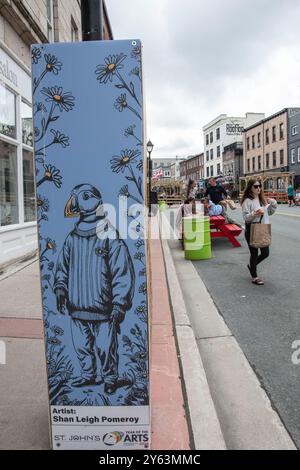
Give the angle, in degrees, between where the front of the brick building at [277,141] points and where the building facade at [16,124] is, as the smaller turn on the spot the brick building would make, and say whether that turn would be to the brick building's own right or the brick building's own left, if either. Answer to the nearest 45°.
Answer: approximately 45° to the brick building's own left

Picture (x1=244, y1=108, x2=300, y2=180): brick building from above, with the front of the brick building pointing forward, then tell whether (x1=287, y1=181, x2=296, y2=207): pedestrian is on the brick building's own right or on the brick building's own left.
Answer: on the brick building's own left

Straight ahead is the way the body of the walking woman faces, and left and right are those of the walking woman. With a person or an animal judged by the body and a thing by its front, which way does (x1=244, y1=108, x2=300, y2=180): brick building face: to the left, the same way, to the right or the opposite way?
to the right

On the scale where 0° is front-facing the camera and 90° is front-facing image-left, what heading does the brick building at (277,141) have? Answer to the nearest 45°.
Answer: approximately 45°

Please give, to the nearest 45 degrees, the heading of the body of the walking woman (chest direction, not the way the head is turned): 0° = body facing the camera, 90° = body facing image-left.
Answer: approximately 315°

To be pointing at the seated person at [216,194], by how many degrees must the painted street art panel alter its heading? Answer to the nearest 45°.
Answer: approximately 180°

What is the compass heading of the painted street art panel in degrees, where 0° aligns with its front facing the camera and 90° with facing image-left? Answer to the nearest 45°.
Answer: approximately 0°

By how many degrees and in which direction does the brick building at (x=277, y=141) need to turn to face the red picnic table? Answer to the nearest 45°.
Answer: approximately 45° to its left

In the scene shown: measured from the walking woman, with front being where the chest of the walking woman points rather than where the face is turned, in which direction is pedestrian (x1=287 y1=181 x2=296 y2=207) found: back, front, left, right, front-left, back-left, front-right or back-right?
back-left
